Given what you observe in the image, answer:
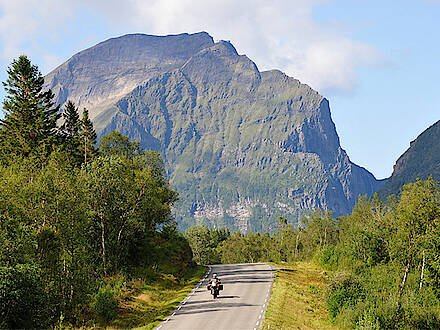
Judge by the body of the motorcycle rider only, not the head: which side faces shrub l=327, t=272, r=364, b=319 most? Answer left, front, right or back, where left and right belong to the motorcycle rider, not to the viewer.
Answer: left

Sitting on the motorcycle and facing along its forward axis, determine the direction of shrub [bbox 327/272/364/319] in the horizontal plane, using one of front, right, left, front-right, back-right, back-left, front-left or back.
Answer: left

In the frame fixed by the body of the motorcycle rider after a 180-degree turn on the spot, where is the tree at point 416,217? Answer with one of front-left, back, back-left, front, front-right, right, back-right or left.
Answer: right

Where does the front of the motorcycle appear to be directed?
toward the camera

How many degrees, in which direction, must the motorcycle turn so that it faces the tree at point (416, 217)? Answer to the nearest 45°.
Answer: approximately 90° to its left

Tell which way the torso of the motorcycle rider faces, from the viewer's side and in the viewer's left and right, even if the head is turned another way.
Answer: facing the viewer
